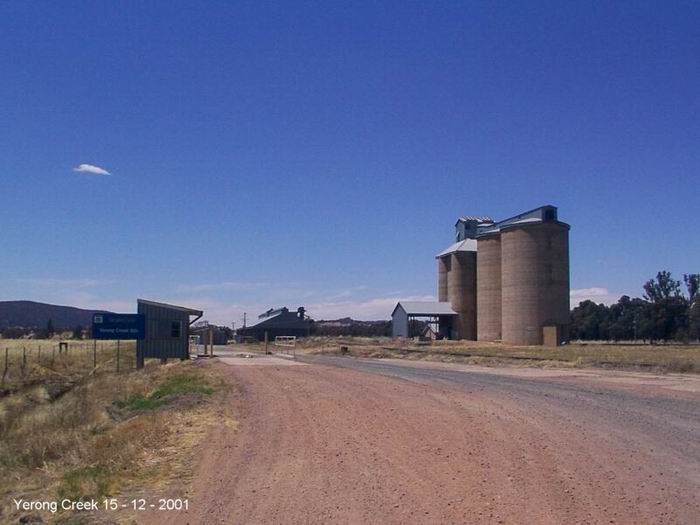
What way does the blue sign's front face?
toward the camera
